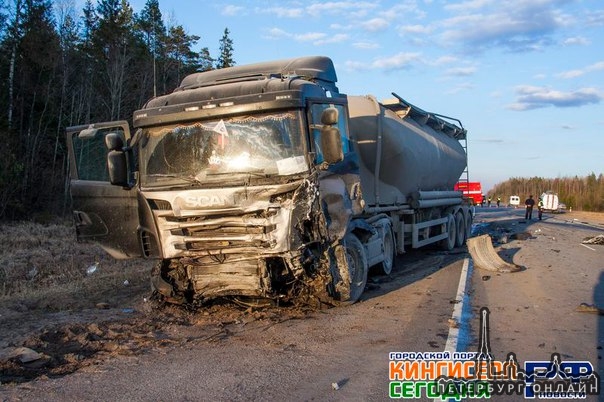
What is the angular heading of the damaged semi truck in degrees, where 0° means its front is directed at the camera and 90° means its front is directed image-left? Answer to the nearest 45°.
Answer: approximately 45°

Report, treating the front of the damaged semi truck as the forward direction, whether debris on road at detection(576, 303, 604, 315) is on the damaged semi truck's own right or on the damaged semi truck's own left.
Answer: on the damaged semi truck's own left

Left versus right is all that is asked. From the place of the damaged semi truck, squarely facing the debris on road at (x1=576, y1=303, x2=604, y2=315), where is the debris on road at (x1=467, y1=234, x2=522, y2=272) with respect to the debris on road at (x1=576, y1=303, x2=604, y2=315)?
left

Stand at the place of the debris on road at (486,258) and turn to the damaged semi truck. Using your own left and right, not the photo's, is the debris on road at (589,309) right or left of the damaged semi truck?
left
